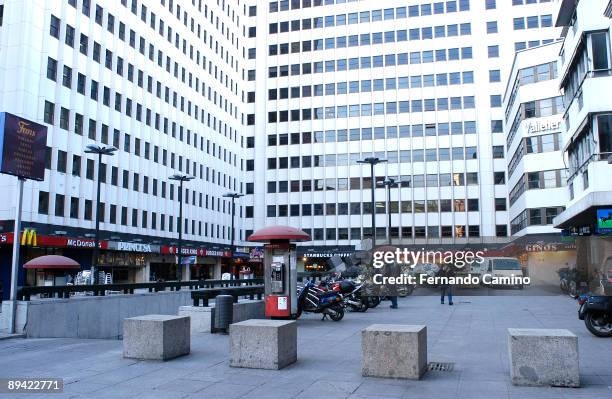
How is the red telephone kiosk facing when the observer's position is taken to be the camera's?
facing the viewer

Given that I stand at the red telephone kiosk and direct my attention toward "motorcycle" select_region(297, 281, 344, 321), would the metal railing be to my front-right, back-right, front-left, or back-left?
back-left

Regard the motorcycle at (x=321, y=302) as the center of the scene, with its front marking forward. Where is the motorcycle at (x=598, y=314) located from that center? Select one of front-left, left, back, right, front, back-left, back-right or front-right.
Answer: back

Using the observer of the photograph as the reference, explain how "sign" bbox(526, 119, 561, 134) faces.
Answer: facing the viewer and to the left of the viewer

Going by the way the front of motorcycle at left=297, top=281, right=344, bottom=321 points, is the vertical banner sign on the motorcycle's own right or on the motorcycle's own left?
on the motorcycle's own left

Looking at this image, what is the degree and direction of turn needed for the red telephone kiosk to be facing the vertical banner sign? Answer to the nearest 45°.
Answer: approximately 90° to its right

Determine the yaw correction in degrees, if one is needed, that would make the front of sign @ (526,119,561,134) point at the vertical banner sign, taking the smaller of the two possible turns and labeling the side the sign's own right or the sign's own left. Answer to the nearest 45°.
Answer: approximately 45° to the sign's own left

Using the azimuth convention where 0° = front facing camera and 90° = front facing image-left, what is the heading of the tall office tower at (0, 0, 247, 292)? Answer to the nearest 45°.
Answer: approximately 315°

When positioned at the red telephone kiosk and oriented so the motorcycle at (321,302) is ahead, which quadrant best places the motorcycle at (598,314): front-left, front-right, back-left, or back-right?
front-right

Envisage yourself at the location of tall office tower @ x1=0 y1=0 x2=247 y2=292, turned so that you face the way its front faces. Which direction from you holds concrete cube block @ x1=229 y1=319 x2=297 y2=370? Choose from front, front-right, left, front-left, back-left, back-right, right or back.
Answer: front-right

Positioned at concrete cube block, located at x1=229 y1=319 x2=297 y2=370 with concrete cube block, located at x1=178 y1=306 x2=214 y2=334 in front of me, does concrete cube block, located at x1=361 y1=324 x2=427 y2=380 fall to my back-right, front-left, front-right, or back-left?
back-right

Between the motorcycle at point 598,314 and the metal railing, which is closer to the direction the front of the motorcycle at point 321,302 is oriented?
the metal railing

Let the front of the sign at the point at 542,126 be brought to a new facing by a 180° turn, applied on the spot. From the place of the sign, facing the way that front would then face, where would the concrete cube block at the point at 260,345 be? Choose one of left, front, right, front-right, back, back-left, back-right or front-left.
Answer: back-right
